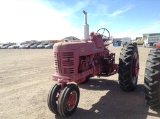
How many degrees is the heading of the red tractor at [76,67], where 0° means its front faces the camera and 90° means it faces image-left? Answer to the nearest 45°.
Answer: approximately 45°
